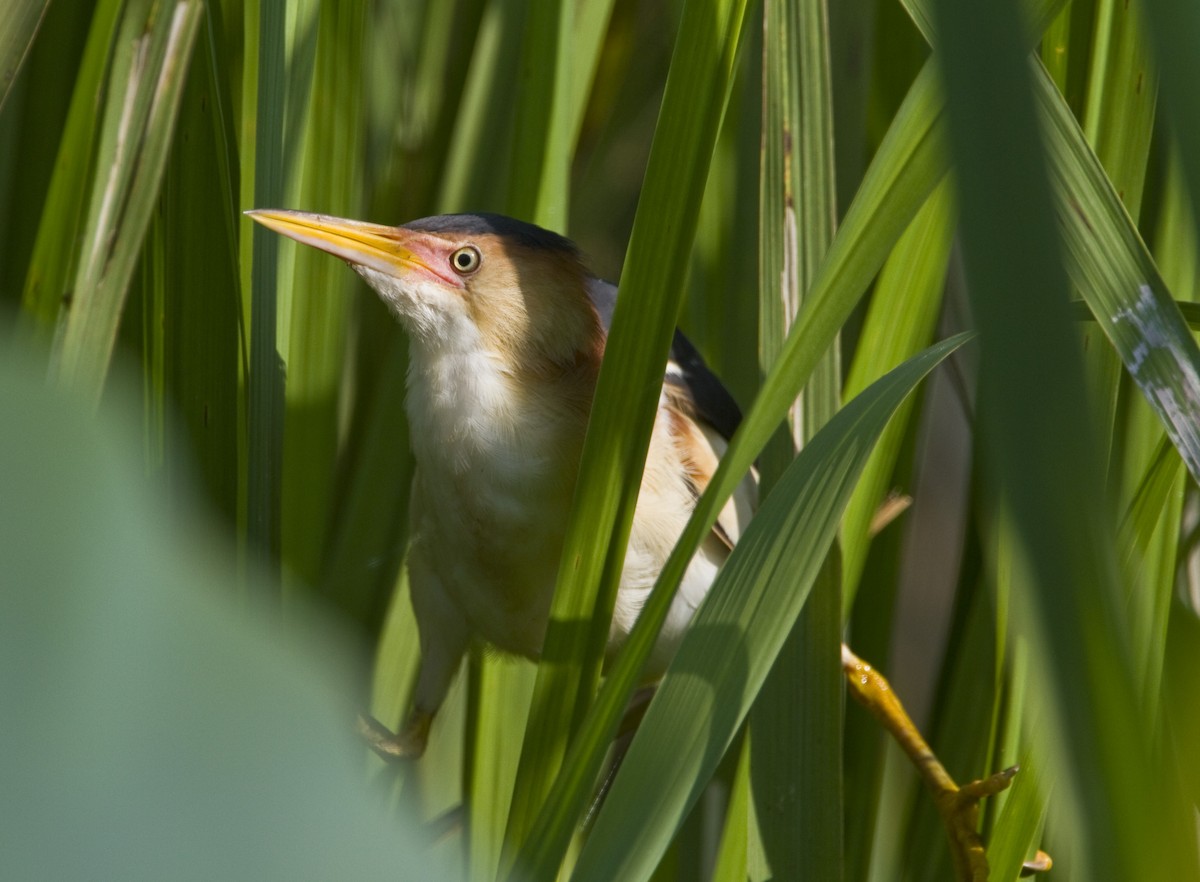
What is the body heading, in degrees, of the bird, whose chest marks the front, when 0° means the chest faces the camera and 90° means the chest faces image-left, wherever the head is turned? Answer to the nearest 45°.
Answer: approximately 90°
